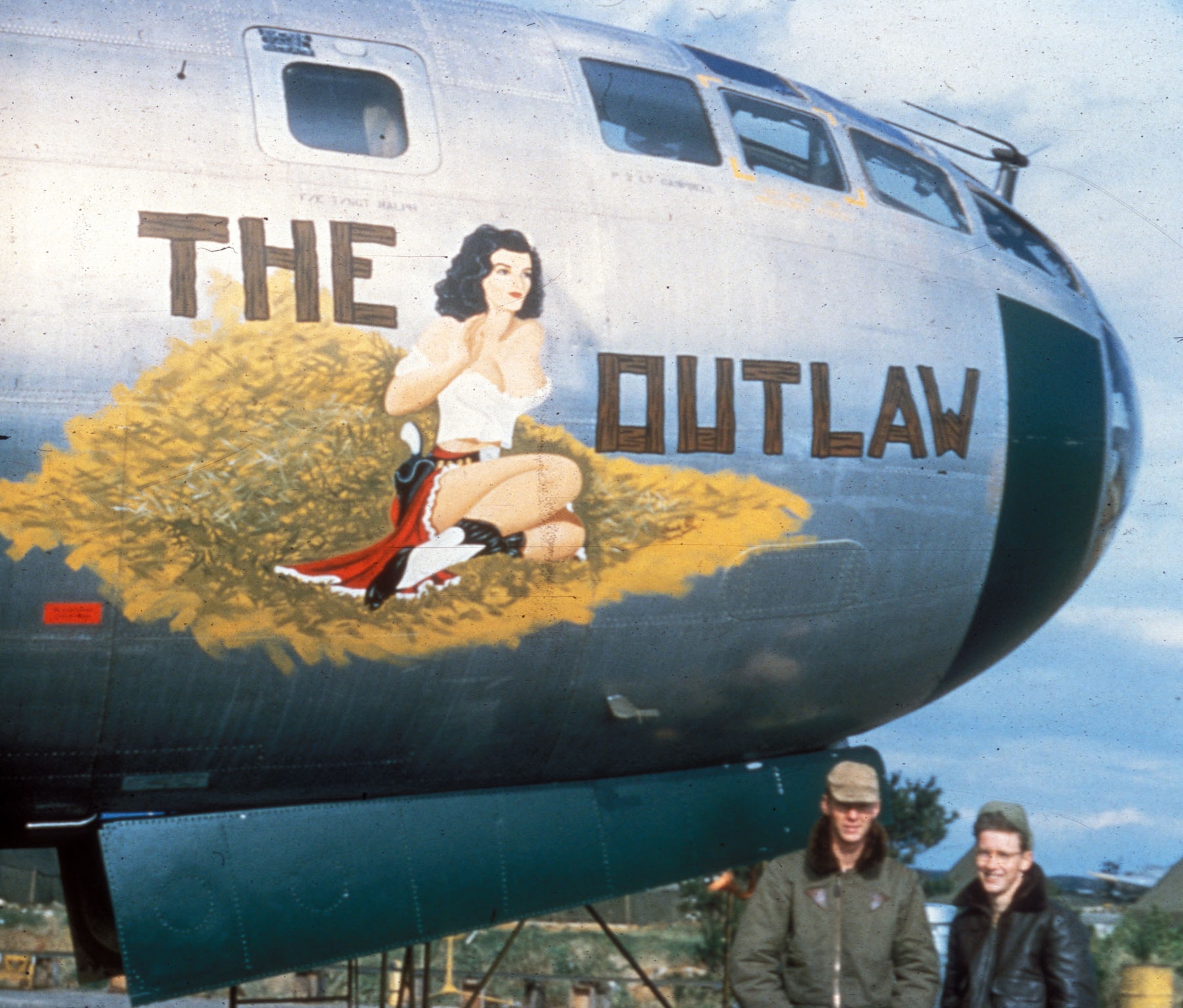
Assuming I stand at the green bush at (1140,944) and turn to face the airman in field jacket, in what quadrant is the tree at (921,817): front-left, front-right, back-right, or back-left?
back-right

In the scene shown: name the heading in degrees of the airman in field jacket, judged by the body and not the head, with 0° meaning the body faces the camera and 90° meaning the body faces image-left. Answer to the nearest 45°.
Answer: approximately 0°

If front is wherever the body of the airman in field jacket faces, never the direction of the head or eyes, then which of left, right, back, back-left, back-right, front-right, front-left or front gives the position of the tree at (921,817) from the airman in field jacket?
back

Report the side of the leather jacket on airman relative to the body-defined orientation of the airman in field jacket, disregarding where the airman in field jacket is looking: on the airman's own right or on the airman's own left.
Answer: on the airman's own left

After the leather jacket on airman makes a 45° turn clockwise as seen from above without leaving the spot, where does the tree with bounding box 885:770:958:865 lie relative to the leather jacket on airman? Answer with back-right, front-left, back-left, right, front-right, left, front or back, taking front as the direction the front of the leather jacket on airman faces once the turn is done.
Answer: right

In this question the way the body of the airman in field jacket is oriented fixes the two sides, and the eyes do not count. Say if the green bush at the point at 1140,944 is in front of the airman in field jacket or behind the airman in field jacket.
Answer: behind

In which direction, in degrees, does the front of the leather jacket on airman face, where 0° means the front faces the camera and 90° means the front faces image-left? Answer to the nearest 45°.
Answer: approximately 45°
